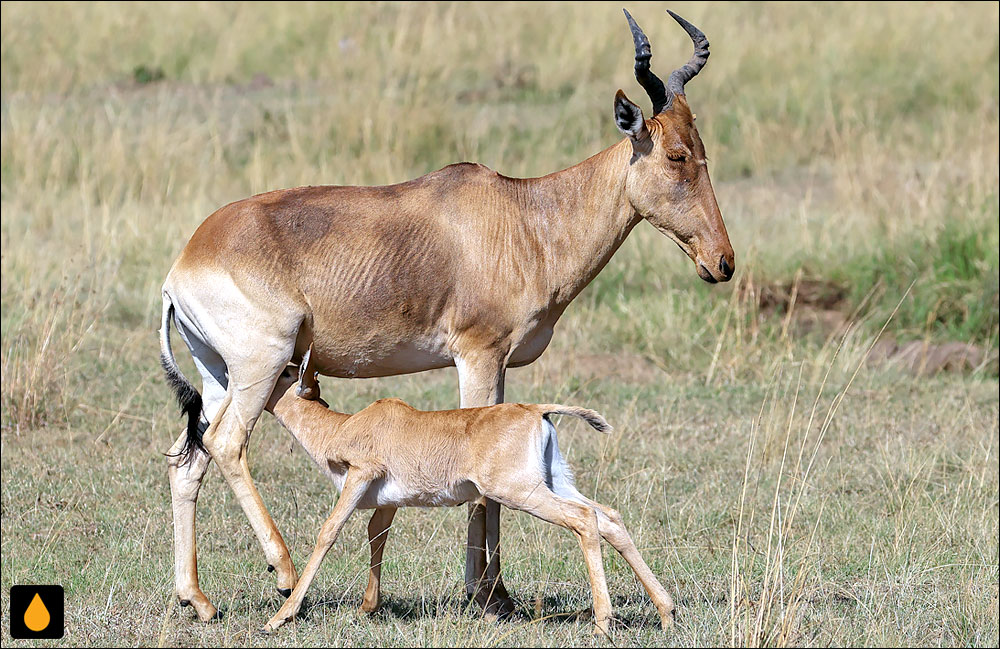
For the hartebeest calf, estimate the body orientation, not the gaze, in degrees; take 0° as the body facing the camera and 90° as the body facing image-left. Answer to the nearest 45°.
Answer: approximately 90°

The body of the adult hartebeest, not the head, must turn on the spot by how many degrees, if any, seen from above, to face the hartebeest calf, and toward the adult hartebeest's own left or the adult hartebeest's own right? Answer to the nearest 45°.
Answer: approximately 90° to the adult hartebeest's own right

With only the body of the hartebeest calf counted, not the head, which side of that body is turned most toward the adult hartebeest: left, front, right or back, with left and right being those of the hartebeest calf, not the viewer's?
right

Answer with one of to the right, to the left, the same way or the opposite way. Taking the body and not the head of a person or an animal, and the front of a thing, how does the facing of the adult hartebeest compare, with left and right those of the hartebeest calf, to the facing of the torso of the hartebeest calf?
the opposite way

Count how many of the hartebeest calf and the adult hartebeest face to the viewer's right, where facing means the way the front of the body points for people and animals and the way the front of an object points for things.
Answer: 1

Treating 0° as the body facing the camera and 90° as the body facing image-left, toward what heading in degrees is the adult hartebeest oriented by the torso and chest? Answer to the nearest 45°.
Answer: approximately 270°
